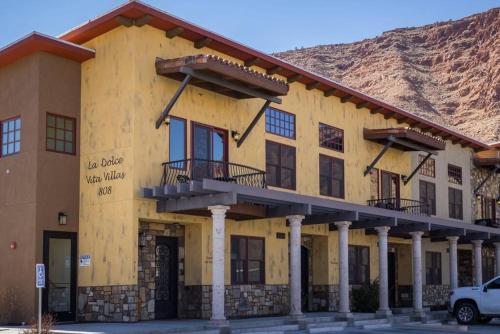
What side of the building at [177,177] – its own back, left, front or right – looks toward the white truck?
left

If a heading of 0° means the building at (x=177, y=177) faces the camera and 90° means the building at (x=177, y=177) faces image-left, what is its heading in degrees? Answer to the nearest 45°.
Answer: approximately 315°
